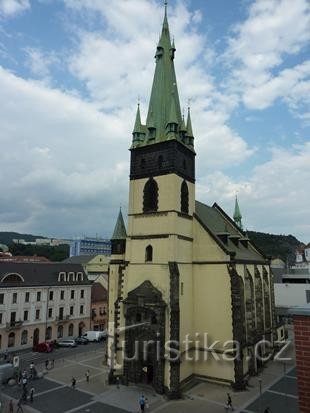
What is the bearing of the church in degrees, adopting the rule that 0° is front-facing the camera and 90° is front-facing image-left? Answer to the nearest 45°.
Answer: approximately 45°

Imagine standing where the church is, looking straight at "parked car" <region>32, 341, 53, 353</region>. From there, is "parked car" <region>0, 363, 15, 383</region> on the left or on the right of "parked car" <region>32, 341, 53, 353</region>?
left

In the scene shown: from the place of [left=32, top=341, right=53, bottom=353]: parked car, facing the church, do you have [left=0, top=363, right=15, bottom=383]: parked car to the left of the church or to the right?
right

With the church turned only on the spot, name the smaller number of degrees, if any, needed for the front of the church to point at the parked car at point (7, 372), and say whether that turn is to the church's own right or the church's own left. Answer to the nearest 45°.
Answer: approximately 45° to the church's own right

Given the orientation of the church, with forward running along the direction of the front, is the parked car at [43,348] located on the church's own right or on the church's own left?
on the church's own right
